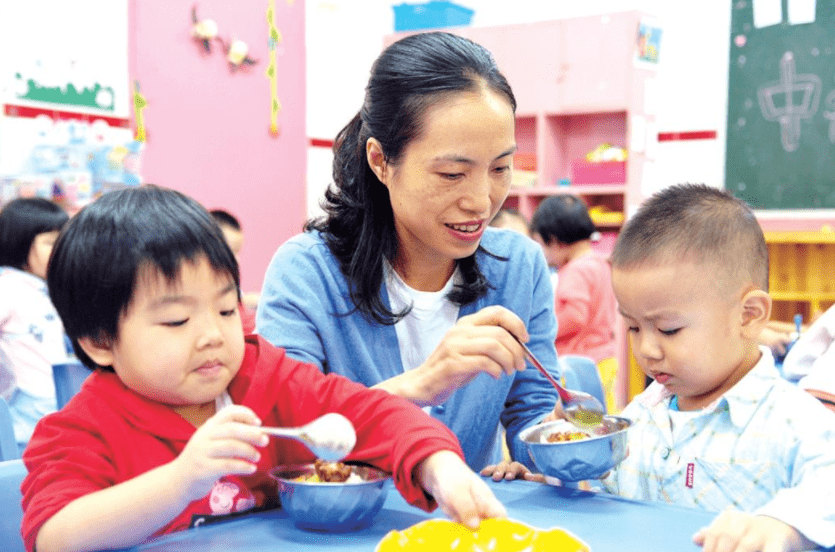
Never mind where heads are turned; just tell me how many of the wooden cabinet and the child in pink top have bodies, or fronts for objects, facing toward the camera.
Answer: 1

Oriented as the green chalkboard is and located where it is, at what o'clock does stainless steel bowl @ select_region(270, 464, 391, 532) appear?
The stainless steel bowl is roughly at 12 o'clock from the green chalkboard.

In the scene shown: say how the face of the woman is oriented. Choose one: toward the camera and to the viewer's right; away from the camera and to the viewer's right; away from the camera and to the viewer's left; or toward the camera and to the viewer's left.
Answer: toward the camera and to the viewer's right

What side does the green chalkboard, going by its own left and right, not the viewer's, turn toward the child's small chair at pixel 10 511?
front

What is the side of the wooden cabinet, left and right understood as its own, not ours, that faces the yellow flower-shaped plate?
front

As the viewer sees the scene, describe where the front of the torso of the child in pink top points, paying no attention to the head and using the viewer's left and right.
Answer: facing to the left of the viewer

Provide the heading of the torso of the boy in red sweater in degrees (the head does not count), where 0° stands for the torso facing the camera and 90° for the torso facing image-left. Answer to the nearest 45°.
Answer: approximately 315°

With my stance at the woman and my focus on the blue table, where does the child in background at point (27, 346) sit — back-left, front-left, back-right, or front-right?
back-right

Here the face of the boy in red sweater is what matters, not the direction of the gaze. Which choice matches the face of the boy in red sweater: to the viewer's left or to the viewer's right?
to the viewer's right

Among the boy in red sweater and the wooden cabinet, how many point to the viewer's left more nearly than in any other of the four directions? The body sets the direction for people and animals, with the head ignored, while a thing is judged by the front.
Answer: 0
